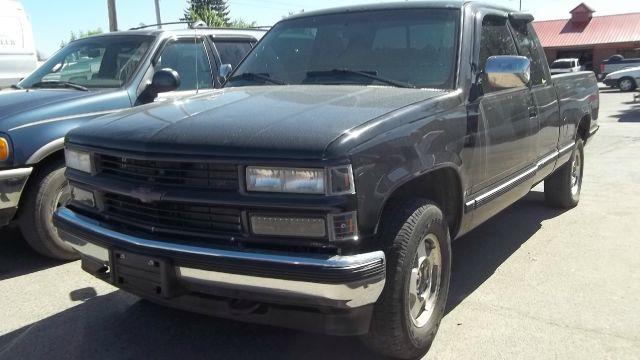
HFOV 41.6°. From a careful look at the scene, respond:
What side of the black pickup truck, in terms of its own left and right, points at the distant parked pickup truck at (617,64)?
back

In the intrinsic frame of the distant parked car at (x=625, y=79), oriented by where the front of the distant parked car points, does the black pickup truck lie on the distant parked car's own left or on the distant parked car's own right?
on the distant parked car's own left

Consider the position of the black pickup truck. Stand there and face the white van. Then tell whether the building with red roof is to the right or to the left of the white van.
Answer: right

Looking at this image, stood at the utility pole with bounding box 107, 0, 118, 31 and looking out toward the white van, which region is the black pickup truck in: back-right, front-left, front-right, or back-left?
front-left

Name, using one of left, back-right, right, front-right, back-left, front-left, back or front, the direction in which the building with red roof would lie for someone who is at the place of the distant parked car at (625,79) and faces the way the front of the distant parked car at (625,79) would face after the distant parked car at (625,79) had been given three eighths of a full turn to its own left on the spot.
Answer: back-left

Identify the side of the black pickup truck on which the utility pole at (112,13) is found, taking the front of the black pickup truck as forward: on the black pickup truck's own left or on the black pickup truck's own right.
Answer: on the black pickup truck's own right

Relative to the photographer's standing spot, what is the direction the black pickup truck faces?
facing the viewer and to the left of the viewer

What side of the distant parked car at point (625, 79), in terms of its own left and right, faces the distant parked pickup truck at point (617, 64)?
right

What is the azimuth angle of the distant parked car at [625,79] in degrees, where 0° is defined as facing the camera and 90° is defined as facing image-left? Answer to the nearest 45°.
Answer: approximately 90°

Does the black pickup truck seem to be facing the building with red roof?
no

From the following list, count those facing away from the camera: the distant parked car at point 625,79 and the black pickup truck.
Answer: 0
